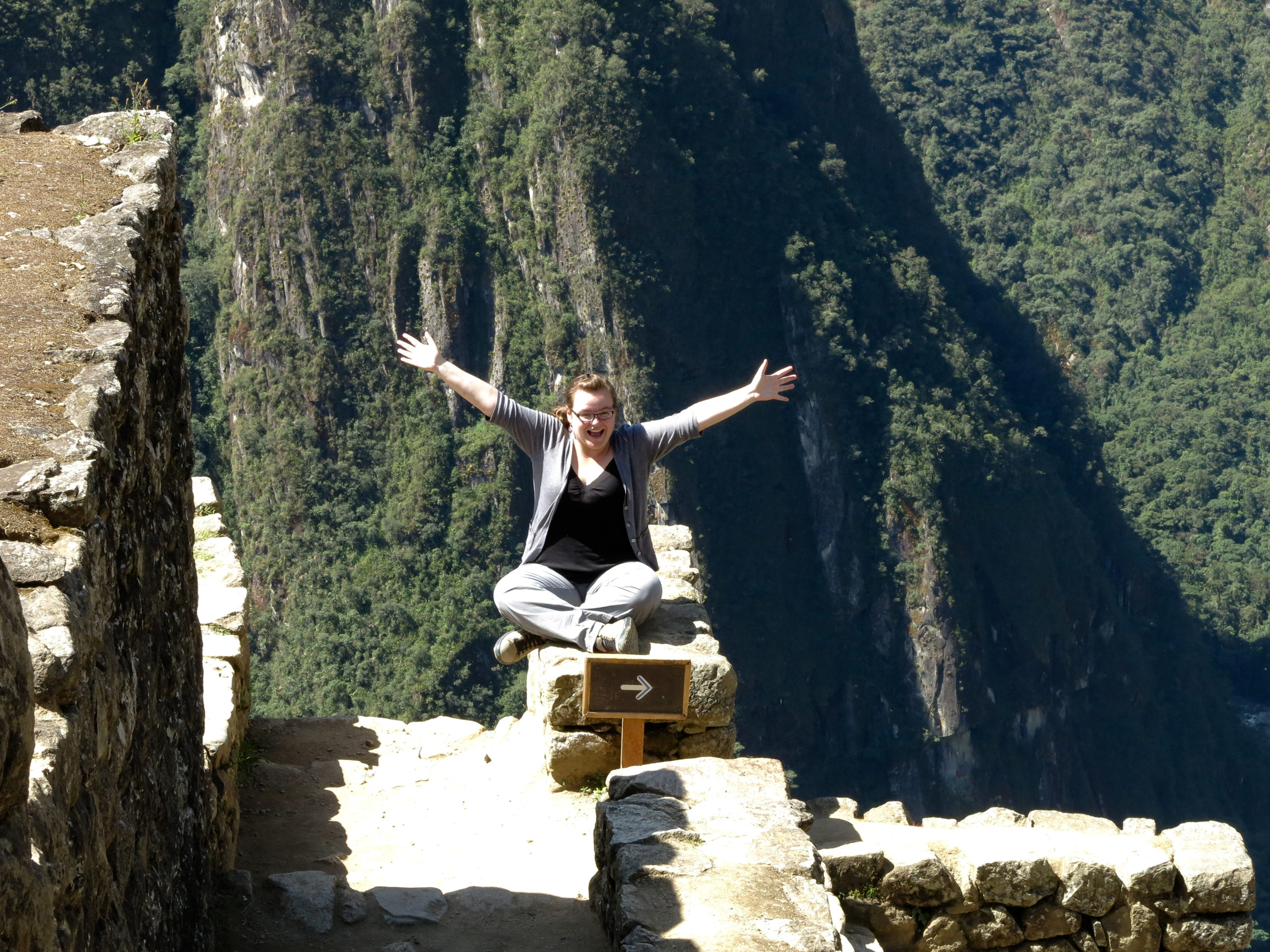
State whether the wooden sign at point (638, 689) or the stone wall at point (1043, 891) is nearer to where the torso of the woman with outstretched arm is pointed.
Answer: the wooden sign

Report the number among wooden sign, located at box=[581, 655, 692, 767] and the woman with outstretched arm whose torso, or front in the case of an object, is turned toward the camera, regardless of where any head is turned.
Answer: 2

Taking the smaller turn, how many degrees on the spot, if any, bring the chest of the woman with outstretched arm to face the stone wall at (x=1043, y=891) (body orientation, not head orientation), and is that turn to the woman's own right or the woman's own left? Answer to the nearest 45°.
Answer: approximately 90° to the woman's own left

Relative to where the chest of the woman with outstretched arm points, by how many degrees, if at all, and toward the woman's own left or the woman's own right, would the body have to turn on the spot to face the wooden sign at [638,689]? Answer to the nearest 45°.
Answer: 0° — they already face it

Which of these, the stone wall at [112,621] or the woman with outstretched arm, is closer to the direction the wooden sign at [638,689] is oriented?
the stone wall

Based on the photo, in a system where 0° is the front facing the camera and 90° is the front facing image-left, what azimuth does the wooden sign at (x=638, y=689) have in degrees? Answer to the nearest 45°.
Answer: approximately 0°
